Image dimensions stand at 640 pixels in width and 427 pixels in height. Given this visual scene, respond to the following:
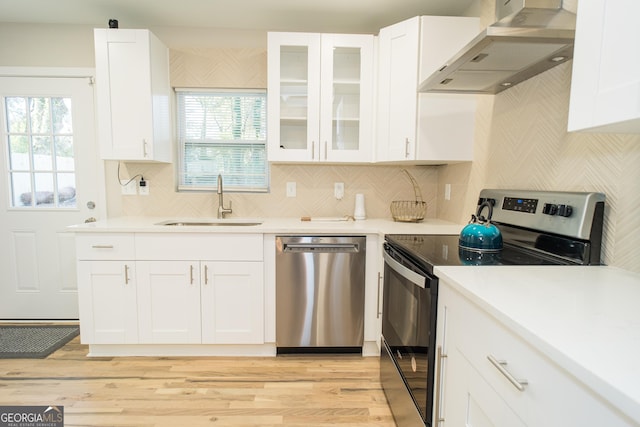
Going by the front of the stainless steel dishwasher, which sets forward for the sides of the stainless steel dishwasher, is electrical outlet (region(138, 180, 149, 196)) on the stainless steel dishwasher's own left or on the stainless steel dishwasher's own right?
on the stainless steel dishwasher's own right

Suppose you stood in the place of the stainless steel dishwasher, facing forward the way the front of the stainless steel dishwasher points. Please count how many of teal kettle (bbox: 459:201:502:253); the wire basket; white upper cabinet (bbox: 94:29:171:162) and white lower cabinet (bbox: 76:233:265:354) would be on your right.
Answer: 2

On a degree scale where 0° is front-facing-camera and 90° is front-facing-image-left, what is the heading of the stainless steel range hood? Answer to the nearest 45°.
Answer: approximately 45°

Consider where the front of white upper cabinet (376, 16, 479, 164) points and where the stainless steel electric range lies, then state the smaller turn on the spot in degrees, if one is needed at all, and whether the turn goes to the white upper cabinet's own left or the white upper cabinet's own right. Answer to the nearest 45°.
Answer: approximately 45° to the white upper cabinet's own left
